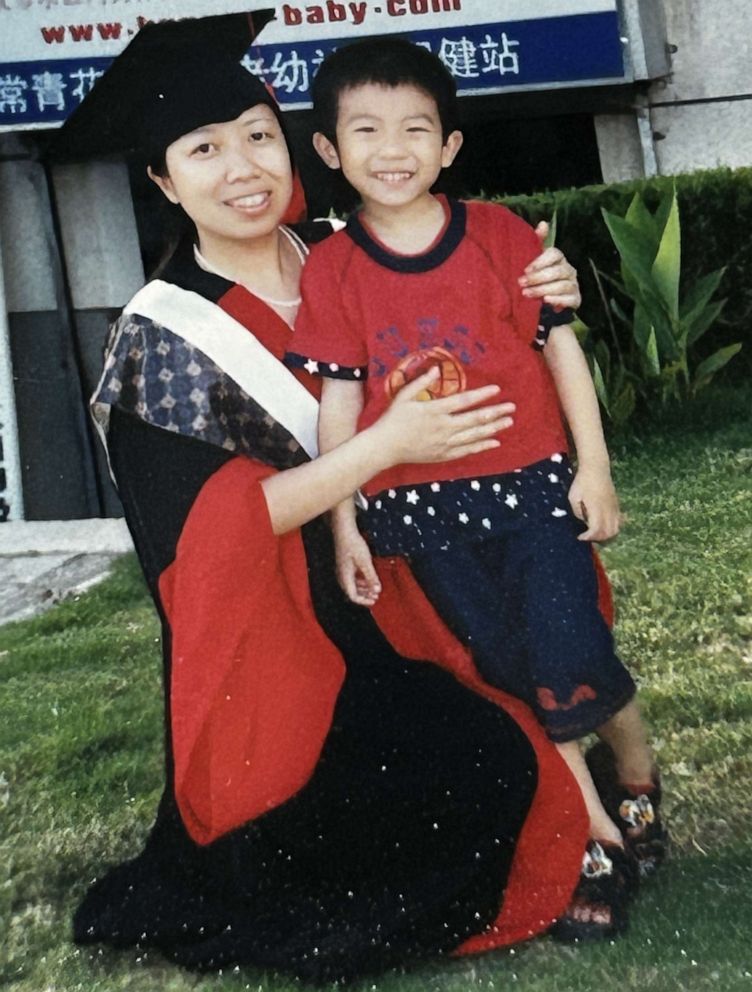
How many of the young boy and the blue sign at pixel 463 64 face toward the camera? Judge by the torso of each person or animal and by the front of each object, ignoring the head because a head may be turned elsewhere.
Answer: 2

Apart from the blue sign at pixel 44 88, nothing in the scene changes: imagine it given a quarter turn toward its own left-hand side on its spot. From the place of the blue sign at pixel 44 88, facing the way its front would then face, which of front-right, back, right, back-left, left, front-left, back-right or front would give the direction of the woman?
right

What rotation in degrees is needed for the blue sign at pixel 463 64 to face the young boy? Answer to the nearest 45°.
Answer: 0° — it already faces them

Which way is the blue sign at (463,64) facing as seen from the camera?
toward the camera

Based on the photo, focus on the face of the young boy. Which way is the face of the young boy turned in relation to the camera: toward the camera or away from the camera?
toward the camera

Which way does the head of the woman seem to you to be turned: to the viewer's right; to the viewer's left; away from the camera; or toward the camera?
toward the camera

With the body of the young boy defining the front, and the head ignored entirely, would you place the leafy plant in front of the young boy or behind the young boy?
behind

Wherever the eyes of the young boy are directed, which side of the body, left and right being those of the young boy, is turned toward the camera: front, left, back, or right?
front

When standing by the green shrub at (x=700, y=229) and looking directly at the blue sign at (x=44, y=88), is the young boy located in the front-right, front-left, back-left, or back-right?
front-left
